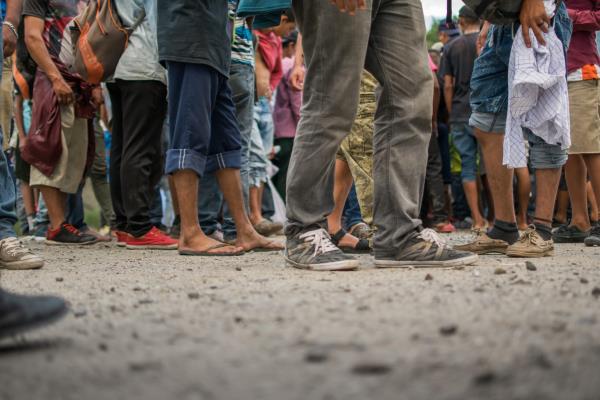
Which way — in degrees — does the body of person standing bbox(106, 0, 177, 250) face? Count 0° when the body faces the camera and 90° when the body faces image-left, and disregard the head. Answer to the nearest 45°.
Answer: approximately 270°

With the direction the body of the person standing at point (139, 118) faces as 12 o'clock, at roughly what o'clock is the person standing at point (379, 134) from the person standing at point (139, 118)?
the person standing at point (379, 134) is roughly at 2 o'clock from the person standing at point (139, 118).

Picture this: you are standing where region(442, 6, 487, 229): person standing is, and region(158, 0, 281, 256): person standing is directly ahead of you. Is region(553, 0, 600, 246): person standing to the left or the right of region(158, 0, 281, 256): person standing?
left

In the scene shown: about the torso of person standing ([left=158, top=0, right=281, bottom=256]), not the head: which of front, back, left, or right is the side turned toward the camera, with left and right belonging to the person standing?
right
